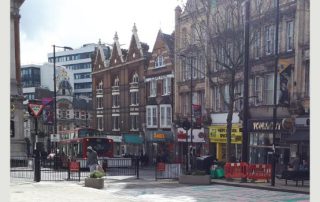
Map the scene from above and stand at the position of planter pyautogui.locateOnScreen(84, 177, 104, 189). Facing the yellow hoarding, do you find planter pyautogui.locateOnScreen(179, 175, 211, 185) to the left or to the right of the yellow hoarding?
right

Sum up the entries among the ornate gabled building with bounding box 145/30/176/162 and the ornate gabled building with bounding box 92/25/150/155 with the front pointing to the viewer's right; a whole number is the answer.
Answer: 0

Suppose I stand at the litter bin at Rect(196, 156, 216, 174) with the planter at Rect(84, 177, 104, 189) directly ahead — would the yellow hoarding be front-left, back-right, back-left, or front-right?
back-right

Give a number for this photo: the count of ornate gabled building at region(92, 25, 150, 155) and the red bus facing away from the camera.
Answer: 0

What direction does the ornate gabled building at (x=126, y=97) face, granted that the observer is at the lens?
facing the viewer and to the left of the viewer

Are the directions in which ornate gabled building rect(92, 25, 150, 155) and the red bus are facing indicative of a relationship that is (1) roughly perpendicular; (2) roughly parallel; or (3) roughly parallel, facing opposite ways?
roughly perpendicular

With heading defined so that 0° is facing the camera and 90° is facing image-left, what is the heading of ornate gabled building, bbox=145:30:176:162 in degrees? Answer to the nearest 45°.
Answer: approximately 45°

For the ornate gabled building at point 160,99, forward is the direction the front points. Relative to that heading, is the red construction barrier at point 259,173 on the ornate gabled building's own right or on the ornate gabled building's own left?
on the ornate gabled building's own left

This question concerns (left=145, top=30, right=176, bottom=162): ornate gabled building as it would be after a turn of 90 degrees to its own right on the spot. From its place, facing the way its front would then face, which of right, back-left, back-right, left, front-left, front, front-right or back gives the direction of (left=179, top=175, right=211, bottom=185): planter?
back-left

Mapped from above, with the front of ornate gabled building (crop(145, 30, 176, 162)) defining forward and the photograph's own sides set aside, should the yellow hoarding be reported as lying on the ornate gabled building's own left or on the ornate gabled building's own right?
on the ornate gabled building's own left
